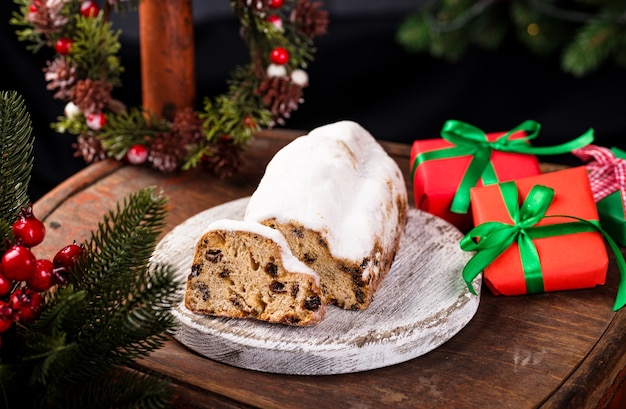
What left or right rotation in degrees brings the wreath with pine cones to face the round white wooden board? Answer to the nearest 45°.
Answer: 0° — it already faces it

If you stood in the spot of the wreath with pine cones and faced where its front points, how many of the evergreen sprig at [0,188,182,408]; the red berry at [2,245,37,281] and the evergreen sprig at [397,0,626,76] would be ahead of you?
2

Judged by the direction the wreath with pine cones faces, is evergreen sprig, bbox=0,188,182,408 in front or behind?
in front

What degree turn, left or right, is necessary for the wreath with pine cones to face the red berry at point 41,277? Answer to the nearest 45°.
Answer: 0° — it already faces it

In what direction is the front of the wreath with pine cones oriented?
toward the camera

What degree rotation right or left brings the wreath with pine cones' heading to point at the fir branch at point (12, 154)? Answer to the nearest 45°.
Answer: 0° — it already faces it

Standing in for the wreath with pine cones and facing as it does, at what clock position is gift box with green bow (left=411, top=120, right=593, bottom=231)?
The gift box with green bow is roughly at 10 o'clock from the wreath with pine cones.

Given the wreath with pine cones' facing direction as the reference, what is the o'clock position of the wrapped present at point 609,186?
The wrapped present is roughly at 10 o'clock from the wreath with pine cones.

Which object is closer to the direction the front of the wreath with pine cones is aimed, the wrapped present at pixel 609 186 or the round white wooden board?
the round white wooden board

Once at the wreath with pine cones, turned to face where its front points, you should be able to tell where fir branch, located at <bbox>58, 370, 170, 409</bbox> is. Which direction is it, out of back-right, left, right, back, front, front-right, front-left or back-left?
front

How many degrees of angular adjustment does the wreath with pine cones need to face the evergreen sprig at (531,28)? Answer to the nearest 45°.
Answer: approximately 135° to its left

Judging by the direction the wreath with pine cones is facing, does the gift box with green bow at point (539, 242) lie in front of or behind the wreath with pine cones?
in front

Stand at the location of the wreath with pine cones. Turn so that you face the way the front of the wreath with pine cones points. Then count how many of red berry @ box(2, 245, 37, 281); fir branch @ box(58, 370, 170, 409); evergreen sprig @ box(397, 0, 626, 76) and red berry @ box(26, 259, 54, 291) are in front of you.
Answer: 3

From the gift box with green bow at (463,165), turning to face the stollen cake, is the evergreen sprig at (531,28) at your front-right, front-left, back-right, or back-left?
back-right

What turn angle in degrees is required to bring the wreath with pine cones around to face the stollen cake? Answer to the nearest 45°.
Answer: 0° — it already faces it
